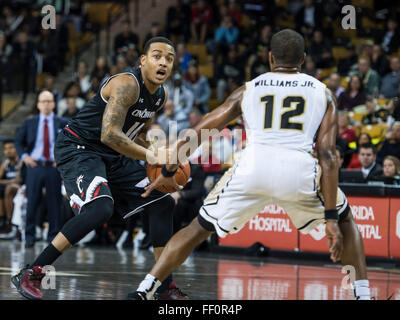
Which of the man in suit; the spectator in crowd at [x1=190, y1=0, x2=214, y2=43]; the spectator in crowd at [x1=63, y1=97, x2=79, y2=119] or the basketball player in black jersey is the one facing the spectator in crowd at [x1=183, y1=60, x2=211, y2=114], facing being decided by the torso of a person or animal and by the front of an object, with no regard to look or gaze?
the spectator in crowd at [x1=190, y1=0, x2=214, y2=43]

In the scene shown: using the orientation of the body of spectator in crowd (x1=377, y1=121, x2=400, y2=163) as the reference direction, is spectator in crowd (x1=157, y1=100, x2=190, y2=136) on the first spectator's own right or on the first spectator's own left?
on the first spectator's own right

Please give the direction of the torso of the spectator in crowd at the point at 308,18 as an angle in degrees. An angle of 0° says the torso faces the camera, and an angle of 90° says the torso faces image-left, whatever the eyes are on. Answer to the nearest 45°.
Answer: approximately 0°

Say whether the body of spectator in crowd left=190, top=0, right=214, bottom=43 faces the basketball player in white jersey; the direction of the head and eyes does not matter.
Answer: yes

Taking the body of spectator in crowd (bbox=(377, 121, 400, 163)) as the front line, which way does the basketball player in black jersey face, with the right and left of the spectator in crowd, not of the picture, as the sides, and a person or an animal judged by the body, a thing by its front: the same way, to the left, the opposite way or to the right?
to the left

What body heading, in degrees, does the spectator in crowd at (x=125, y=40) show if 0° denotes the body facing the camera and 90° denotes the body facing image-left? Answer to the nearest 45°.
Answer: approximately 0°

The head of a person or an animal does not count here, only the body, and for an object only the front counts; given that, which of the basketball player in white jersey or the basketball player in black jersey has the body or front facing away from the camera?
the basketball player in white jersey

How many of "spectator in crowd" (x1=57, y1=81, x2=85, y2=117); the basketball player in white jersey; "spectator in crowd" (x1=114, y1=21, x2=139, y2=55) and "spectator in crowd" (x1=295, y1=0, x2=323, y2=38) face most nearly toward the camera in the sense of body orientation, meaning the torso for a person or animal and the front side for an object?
3

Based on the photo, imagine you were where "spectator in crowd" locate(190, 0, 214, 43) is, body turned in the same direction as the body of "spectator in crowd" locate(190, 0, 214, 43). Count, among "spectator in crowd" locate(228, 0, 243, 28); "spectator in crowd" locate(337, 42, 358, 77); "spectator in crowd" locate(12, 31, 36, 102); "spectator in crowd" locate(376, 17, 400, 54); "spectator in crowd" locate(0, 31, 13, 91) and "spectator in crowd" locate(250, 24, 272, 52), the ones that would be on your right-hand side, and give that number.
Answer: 2

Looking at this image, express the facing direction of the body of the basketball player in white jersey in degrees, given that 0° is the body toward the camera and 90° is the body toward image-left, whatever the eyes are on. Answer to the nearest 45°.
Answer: approximately 180°

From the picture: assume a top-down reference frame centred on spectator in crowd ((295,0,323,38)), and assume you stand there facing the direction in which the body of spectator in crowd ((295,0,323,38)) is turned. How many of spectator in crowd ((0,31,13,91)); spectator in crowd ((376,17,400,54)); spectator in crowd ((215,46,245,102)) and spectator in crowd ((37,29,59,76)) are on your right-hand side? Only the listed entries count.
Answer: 3

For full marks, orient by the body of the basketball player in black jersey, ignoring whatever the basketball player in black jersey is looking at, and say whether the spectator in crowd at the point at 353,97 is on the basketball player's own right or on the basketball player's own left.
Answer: on the basketball player's own left

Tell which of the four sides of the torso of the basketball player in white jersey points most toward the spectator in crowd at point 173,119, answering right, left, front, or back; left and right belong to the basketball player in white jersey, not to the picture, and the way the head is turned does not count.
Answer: front
